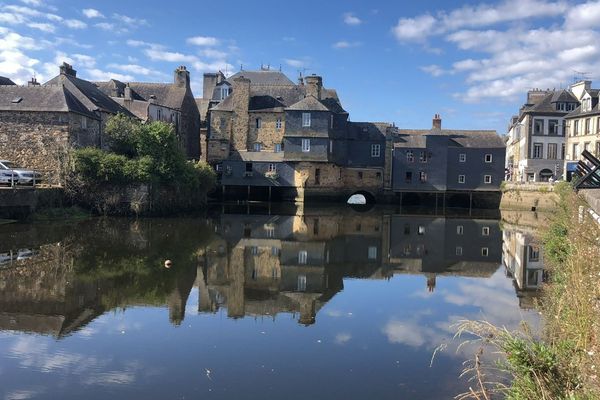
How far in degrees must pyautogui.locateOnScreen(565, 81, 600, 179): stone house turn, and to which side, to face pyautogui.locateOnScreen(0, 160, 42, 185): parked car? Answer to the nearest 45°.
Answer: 0° — it already faces it

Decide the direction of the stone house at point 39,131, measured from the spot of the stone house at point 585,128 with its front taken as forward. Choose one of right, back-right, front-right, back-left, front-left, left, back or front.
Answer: front

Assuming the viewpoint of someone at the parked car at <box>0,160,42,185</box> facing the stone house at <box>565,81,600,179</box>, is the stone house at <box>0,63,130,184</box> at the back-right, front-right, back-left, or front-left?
front-left

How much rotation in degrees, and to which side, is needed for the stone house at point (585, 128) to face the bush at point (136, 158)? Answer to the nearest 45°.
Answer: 0° — it already faces it

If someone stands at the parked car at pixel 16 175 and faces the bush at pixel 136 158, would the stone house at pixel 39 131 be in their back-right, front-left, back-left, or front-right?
front-left

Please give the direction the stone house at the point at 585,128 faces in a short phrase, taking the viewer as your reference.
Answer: facing the viewer and to the left of the viewer

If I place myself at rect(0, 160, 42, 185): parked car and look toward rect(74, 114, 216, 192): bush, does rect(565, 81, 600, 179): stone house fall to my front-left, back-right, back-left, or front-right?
front-right
